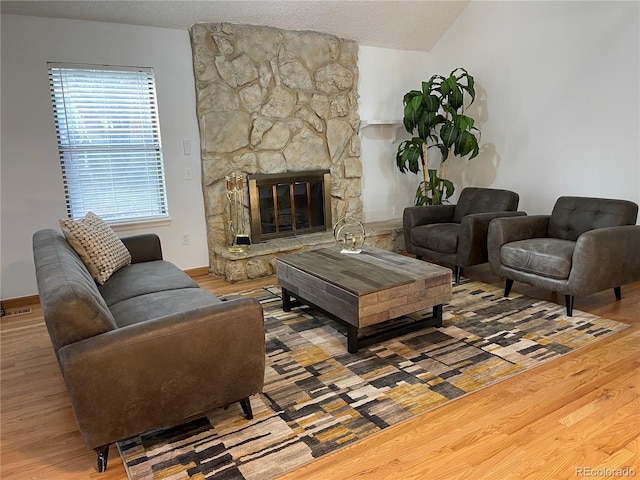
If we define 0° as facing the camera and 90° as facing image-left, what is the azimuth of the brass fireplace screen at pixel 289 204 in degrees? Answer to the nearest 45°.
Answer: approximately 315°

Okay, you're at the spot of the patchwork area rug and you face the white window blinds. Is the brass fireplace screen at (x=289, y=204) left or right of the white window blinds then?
right

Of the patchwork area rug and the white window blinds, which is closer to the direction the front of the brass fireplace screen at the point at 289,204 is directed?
the patchwork area rug

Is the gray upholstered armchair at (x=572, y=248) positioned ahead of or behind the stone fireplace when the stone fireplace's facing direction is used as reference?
ahead

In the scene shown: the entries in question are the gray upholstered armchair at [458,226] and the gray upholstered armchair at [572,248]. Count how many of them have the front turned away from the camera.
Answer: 0

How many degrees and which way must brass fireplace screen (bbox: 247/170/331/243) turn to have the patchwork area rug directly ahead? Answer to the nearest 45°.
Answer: approximately 45° to its right

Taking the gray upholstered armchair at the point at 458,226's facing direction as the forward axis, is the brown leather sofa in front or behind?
in front

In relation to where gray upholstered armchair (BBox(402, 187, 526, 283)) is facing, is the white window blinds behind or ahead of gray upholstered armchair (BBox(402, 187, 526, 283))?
ahead

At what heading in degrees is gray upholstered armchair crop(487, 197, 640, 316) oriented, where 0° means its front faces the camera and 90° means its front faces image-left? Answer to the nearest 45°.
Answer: approximately 45°

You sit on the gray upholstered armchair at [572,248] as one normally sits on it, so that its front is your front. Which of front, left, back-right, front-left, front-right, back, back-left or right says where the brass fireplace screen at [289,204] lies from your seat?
front-right

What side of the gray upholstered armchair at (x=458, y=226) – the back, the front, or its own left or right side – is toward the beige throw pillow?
front

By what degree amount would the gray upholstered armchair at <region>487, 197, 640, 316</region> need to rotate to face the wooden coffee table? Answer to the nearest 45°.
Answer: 0° — it already faces it

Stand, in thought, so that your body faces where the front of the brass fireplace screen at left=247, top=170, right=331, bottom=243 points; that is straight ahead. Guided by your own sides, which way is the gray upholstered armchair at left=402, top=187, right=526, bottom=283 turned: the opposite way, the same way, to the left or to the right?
to the right

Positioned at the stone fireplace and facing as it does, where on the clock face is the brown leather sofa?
The brown leather sofa is roughly at 2 o'clock from the stone fireplace.
